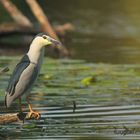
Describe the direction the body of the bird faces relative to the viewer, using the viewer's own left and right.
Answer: facing to the right of the viewer

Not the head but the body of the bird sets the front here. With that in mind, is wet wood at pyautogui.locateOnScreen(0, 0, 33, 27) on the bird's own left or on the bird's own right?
on the bird's own left

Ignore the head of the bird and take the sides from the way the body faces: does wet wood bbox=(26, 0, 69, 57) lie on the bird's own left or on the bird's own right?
on the bird's own left
